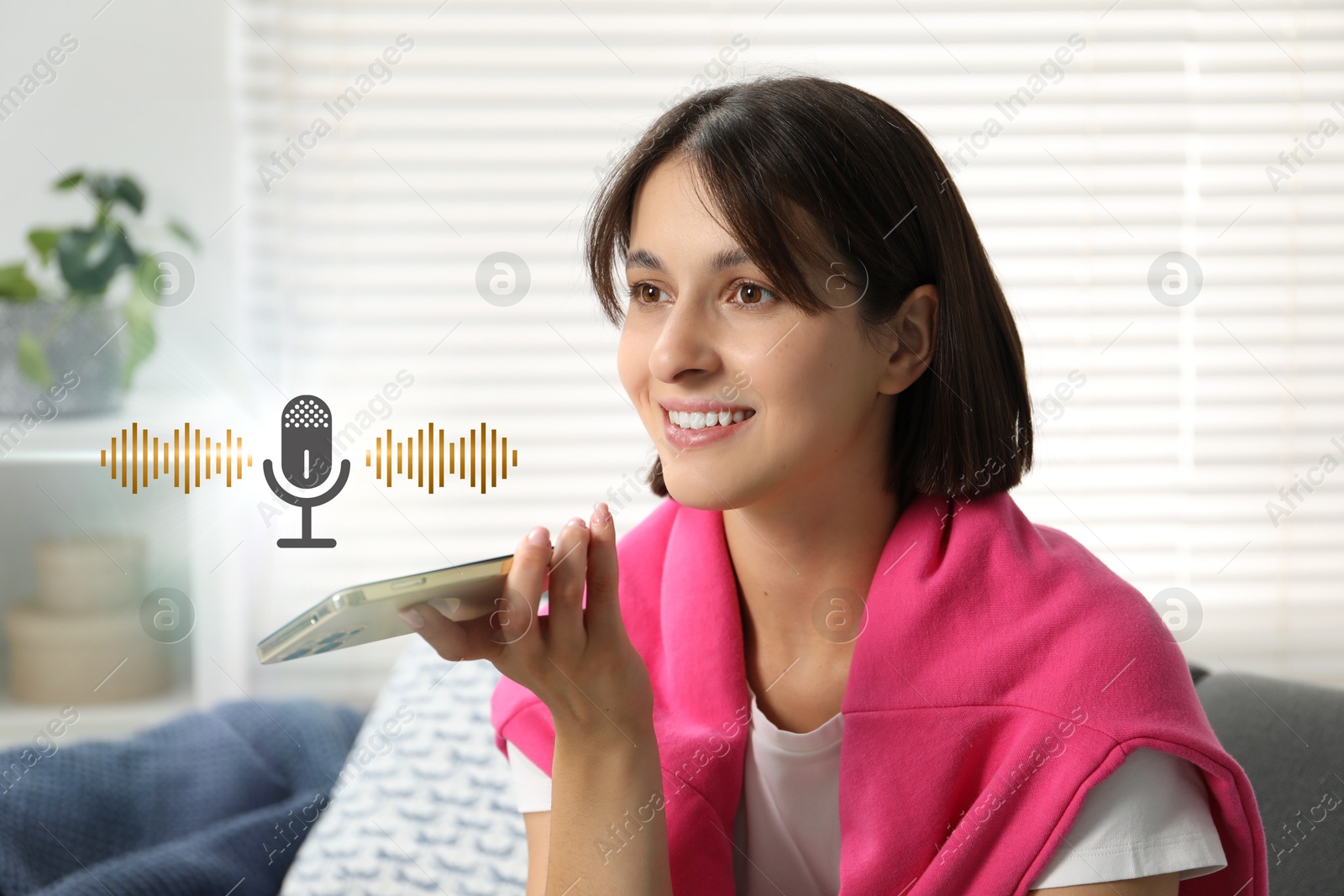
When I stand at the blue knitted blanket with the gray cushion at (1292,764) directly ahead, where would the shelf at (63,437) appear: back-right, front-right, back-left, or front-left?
back-left

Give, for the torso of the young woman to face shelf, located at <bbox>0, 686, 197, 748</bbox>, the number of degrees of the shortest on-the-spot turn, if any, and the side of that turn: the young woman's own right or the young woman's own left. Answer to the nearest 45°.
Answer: approximately 90° to the young woman's own right

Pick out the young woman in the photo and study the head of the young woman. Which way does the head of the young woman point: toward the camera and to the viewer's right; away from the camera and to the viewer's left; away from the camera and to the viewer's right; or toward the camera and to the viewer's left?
toward the camera and to the viewer's left

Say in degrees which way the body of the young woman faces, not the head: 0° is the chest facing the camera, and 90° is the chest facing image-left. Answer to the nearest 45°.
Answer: approximately 45°

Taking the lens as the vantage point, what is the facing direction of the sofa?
facing the viewer
